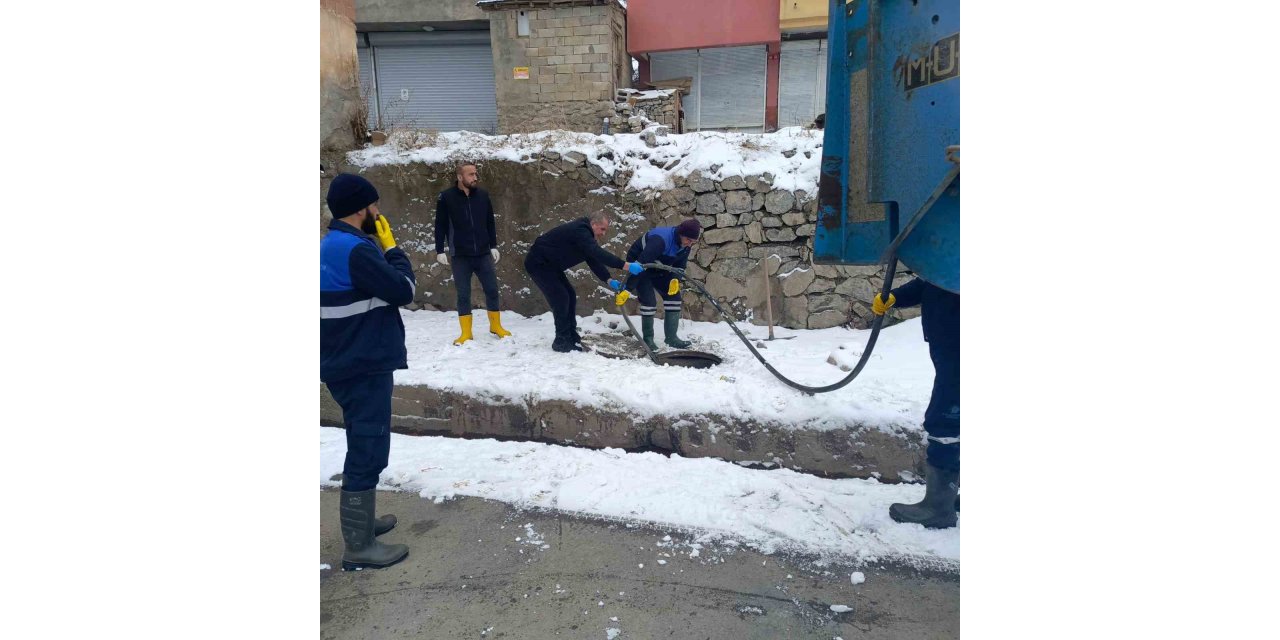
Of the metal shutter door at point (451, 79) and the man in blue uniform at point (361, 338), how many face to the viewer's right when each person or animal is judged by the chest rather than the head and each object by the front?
1

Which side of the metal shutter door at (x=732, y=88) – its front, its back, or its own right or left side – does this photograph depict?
front

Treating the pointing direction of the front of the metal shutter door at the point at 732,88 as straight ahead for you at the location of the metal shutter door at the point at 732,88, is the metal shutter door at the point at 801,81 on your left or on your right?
on your left

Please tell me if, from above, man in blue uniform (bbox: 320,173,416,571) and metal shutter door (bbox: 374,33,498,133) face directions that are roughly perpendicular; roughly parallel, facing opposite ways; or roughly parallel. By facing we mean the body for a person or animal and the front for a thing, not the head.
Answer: roughly perpendicular

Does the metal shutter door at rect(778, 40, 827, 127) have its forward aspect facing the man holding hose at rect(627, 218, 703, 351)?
yes

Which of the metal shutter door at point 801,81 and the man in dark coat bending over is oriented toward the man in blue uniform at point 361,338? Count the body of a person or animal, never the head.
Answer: the metal shutter door

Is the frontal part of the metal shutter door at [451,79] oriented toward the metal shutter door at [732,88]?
no

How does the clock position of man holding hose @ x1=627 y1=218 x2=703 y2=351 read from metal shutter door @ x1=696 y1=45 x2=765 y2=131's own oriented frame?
The man holding hose is roughly at 12 o'clock from the metal shutter door.

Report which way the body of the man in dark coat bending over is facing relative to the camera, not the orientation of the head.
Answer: to the viewer's right

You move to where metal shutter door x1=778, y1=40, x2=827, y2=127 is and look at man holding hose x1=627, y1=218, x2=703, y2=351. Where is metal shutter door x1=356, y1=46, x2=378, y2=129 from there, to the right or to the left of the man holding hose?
right

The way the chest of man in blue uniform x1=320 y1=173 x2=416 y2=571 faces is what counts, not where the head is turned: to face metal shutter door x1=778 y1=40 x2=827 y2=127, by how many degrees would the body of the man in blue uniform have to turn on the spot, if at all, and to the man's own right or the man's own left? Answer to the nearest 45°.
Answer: approximately 45° to the man's own left

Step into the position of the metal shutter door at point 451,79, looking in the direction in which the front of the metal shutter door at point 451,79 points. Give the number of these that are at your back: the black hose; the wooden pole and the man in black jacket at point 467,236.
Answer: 0

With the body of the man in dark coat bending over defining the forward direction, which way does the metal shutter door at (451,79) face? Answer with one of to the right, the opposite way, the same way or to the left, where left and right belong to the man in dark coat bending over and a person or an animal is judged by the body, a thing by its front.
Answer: to the right

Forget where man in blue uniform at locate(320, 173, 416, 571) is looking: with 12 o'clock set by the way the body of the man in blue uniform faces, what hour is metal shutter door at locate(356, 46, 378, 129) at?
The metal shutter door is roughly at 9 o'clock from the man in blue uniform.
